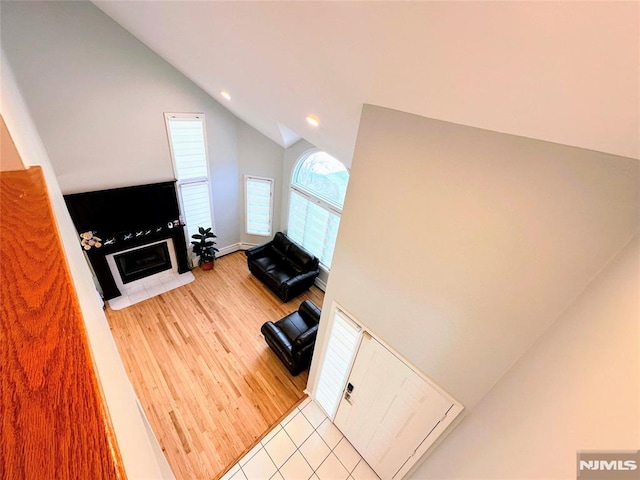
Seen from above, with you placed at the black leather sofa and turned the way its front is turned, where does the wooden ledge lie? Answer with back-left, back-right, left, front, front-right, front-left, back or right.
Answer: front-left

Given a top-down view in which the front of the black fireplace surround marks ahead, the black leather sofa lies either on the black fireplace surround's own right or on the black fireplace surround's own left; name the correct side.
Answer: on the black fireplace surround's own left

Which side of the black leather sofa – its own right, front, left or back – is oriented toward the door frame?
left

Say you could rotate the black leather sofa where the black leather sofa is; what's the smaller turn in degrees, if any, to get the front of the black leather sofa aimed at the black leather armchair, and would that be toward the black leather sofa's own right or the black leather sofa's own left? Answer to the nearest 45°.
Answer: approximately 45° to the black leather sofa's own left

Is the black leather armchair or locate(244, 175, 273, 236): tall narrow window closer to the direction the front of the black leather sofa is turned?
the black leather armchair

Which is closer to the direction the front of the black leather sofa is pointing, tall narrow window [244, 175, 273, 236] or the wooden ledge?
the wooden ledge

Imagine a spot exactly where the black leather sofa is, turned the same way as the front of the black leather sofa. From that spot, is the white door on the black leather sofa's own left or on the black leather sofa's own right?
on the black leather sofa's own left

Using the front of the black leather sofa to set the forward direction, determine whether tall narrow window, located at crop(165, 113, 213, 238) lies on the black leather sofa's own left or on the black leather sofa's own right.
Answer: on the black leather sofa's own right

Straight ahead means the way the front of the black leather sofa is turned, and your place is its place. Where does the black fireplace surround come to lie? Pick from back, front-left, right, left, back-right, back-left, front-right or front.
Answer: front-right

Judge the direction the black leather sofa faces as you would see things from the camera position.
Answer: facing the viewer and to the left of the viewer

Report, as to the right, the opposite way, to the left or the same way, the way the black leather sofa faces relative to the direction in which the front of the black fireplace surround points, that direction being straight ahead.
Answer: to the right

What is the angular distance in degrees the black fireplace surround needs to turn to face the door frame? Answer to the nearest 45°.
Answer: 0° — it already faces it
